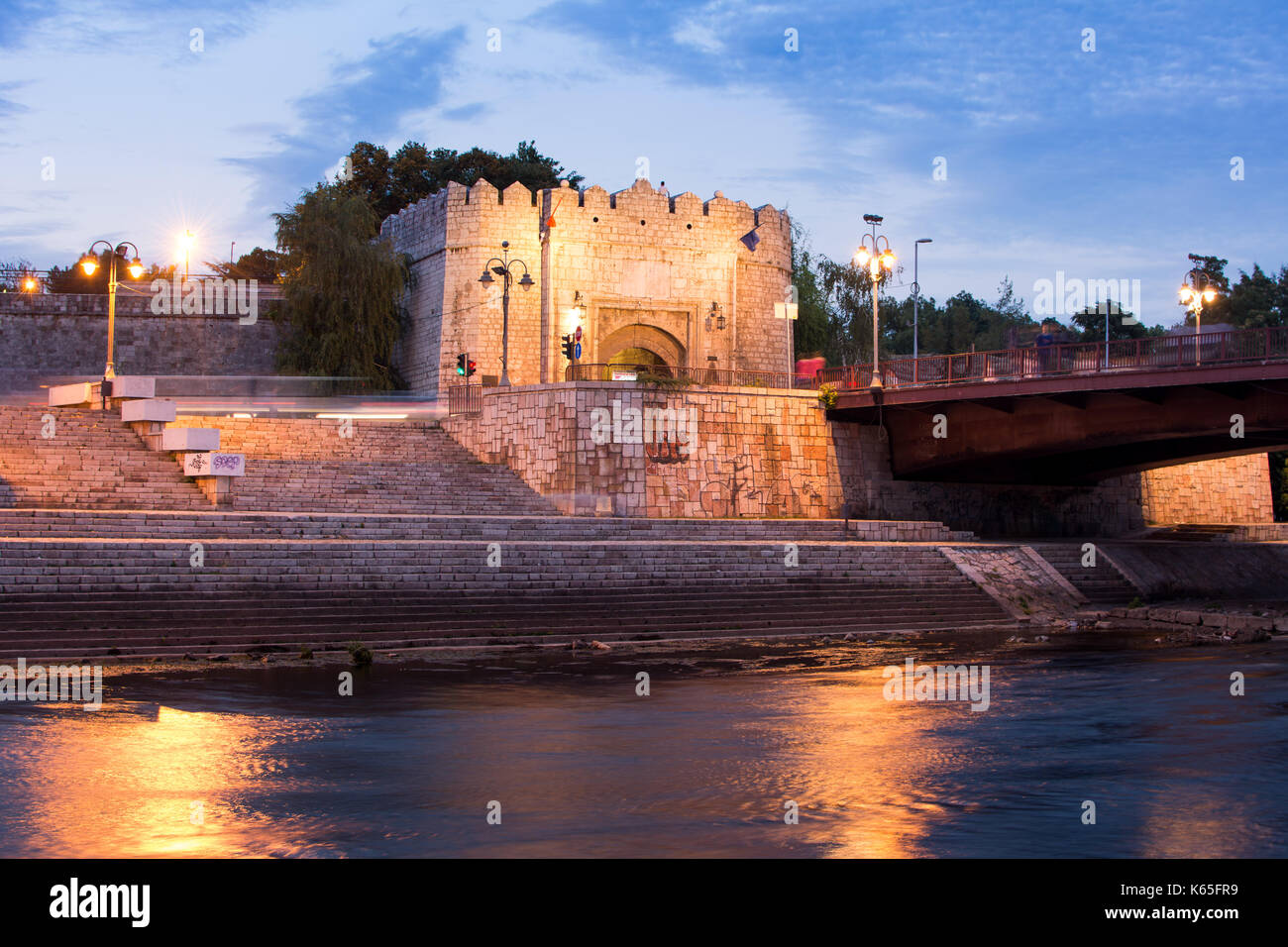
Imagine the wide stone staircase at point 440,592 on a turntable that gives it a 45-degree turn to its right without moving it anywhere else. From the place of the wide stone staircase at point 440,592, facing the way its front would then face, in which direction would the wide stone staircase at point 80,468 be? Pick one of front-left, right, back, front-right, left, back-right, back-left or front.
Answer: right

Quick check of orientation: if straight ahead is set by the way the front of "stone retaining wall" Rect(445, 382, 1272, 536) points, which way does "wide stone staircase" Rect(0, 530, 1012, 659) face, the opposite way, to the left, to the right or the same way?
the same way

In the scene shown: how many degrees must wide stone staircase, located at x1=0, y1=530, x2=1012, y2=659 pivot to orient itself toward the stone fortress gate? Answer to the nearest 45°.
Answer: approximately 180°

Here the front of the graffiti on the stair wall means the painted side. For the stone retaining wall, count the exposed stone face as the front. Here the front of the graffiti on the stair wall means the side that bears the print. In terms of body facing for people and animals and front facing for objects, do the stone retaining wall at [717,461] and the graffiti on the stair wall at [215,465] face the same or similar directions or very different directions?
same or similar directions

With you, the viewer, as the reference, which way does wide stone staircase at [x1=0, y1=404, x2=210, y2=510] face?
facing the viewer

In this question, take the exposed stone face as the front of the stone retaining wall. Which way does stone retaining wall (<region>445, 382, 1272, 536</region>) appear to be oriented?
toward the camera

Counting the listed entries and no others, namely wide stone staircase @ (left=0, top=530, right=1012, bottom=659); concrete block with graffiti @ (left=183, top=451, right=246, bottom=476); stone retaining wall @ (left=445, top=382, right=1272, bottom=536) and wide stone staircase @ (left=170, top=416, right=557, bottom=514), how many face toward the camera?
4

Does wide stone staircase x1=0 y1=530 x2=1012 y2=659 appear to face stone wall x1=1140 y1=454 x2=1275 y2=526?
no

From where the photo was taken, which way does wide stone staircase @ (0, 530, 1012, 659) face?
toward the camera

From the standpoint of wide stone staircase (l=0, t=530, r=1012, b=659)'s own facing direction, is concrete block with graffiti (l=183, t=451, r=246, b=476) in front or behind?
behind
